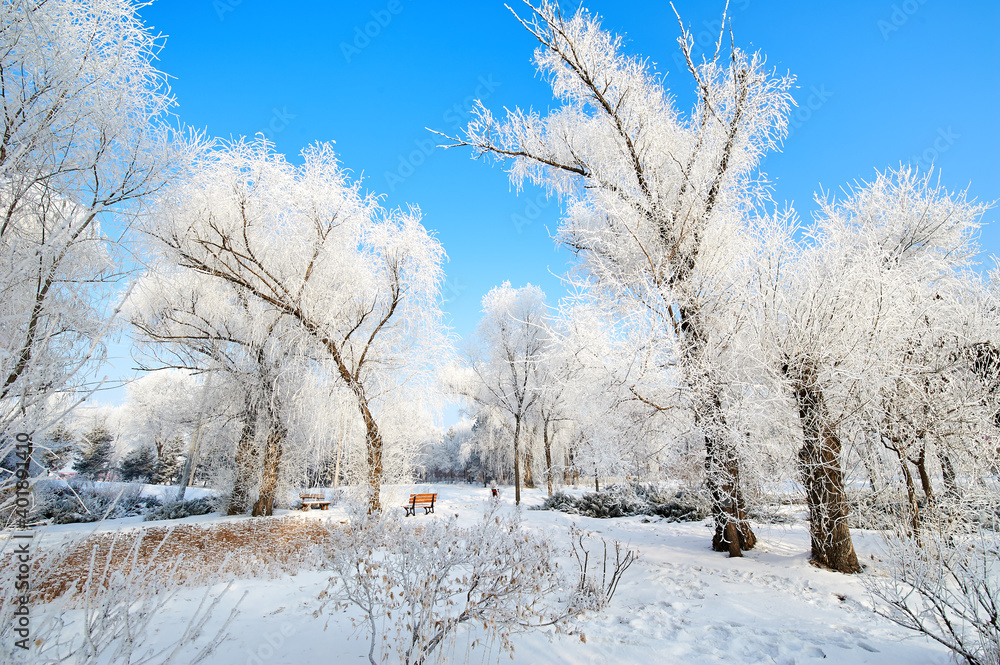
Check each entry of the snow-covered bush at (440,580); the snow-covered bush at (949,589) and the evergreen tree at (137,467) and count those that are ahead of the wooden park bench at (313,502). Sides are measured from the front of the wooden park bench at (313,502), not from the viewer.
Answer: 2

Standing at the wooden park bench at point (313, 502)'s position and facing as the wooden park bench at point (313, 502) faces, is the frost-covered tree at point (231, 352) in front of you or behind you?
in front

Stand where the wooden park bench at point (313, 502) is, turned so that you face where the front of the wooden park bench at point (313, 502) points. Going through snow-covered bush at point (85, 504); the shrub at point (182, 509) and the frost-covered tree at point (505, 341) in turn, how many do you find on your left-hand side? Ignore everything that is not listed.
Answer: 1

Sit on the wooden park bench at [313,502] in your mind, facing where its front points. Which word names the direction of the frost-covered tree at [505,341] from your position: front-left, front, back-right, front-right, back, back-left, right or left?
left

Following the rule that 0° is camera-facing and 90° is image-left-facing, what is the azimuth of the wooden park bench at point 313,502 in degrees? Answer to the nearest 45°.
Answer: approximately 0°

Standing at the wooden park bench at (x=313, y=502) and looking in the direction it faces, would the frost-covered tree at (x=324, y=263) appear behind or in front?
in front

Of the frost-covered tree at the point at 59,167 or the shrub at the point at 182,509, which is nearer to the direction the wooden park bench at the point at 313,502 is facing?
the frost-covered tree

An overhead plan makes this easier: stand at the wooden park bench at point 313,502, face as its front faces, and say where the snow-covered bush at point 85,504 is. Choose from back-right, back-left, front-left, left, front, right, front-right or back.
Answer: right

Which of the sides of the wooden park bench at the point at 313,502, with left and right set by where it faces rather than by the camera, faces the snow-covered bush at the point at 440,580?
front
